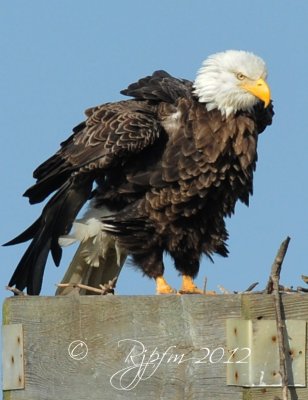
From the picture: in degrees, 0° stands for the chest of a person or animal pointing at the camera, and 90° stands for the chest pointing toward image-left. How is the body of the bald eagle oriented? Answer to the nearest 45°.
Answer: approximately 315°
